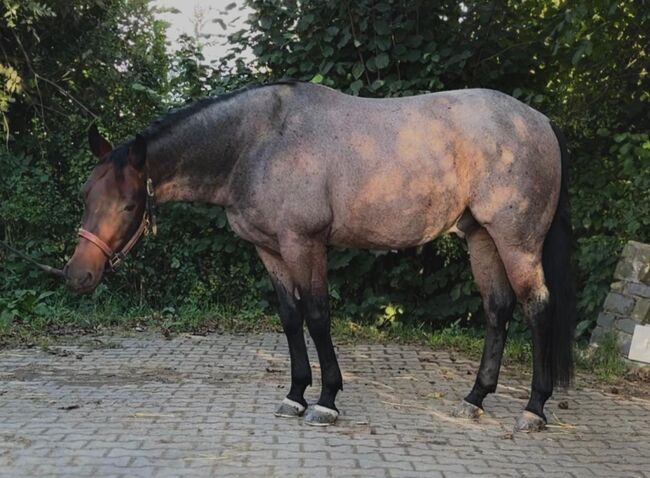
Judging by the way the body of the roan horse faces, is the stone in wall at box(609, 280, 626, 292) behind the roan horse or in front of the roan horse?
behind

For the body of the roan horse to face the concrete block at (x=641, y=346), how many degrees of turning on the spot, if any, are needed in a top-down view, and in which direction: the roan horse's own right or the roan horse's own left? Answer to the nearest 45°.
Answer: approximately 180°

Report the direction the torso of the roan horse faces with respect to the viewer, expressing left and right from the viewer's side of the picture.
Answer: facing to the left of the viewer

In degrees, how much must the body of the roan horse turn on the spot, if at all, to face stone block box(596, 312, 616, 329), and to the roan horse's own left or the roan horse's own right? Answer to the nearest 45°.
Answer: approximately 135° to the roan horse's own right
